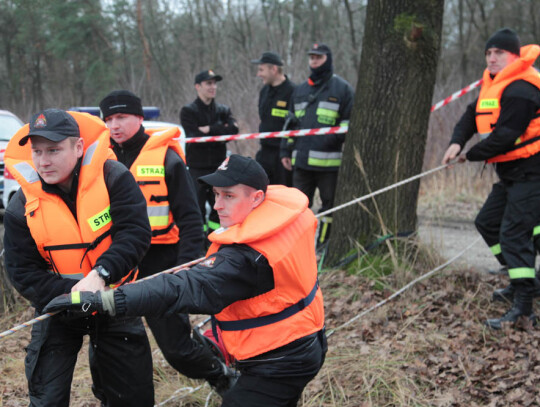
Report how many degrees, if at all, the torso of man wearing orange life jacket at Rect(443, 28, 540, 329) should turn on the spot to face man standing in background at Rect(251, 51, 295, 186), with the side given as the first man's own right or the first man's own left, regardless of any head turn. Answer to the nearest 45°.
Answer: approximately 90° to the first man's own right

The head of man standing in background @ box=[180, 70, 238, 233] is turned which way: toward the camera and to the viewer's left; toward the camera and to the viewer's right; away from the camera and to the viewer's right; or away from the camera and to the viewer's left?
toward the camera and to the viewer's right

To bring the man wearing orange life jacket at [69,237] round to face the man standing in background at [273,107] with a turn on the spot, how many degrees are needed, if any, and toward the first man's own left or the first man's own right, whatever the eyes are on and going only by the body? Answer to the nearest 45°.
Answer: approximately 135° to the first man's own left

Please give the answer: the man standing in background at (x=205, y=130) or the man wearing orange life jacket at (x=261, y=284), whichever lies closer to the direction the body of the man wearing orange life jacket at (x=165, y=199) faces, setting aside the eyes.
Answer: the man wearing orange life jacket

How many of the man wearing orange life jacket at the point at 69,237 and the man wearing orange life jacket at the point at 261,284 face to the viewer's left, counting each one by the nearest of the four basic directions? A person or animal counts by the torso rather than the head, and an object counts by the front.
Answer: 1

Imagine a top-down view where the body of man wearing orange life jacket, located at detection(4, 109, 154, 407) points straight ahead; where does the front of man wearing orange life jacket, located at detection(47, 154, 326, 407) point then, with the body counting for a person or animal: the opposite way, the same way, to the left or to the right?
to the right

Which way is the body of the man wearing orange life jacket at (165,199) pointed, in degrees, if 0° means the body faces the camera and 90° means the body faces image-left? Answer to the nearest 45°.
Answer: approximately 45°

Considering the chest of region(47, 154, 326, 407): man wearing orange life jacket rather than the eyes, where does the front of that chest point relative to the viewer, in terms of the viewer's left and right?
facing to the left of the viewer

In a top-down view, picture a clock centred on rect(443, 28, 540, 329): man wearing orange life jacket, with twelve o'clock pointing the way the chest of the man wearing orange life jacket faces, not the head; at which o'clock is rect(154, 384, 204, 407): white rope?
The white rope is roughly at 12 o'clock from the man wearing orange life jacket.
